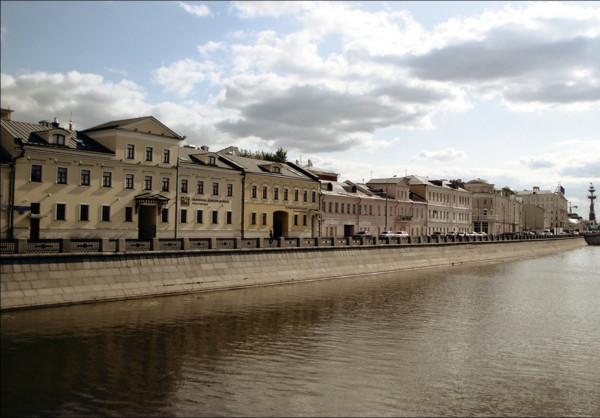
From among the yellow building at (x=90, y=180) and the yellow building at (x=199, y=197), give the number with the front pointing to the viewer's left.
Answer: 0

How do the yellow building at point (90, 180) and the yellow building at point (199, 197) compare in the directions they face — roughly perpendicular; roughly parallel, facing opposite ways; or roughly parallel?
roughly parallel

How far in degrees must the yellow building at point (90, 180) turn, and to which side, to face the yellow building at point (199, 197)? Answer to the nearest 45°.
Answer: approximately 90° to its left

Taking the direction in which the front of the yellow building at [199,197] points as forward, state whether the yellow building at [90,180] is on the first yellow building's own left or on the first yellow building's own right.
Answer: on the first yellow building's own right

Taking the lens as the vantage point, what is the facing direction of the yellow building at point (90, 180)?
facing the viewer and to the right of the viewer
